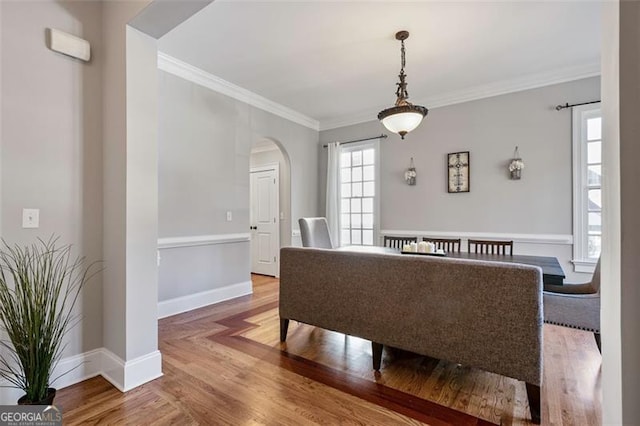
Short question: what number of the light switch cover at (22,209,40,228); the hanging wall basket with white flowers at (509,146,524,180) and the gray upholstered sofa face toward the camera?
2

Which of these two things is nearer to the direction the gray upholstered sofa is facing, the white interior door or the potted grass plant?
the white interior door

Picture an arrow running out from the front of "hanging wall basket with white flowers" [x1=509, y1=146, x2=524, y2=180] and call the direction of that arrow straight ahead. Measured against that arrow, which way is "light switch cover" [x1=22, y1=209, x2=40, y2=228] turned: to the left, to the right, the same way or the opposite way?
to the left

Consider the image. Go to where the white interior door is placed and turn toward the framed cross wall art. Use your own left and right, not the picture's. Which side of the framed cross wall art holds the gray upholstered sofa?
right

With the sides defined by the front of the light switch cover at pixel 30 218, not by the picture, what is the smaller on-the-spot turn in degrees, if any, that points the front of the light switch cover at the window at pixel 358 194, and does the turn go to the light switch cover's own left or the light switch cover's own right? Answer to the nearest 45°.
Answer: approximately 90° to the light switch cover's own left

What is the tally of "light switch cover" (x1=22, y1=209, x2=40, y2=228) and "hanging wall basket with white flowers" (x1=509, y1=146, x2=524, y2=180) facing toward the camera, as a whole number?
2

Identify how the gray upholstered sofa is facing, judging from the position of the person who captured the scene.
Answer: facing away from the viewer and to the right of the viewer

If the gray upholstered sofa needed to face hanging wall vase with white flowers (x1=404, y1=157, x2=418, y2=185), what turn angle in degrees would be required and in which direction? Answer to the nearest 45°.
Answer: approximately 45° to its left
